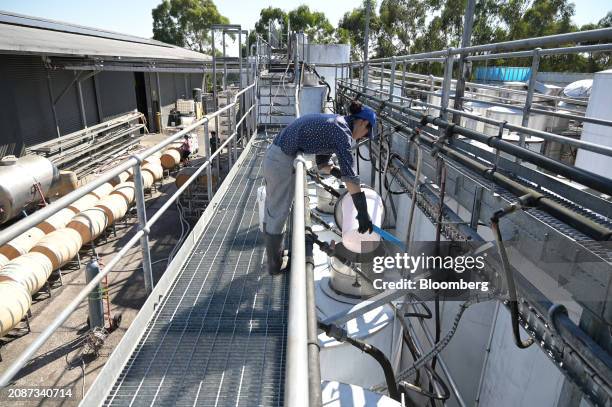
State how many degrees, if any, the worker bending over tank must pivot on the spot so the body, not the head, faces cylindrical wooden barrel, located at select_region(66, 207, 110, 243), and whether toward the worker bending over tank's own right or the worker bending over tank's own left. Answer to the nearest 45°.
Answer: approximately 135° to the worker bending over tank's own left

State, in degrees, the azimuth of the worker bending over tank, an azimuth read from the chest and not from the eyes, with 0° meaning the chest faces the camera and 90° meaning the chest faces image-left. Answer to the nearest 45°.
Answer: approximately 270°

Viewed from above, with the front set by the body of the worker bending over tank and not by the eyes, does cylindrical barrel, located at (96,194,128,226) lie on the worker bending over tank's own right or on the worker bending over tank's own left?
on the worker bending over tank's own left

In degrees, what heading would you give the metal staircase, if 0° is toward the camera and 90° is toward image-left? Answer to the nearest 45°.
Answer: approximately 0°

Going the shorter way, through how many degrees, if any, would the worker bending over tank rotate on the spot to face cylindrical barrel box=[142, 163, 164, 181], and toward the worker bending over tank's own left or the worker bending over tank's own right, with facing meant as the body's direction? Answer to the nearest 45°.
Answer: approximately 135° to the worker bending over tank's own left

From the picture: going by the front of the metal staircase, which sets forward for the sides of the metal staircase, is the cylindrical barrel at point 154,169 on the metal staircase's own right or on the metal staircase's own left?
on the metal staircase's own right

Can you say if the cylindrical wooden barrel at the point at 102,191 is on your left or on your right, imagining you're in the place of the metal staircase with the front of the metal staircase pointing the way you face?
on your right

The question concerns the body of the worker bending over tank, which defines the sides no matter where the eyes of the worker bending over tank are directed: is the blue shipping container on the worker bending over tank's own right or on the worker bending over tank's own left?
on the worker bending over tank's own left

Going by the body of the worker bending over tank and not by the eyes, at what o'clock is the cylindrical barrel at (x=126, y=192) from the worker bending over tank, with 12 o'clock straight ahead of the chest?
The cylindrical barrel is roughly at 8 o'clock from the worker bending over tank.

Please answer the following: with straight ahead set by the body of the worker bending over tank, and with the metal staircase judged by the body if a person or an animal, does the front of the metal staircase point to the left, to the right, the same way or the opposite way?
to the right

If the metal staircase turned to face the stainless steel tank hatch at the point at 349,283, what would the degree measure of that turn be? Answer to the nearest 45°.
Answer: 0° — it already faces it

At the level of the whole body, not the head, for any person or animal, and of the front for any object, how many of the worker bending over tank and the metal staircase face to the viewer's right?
1
